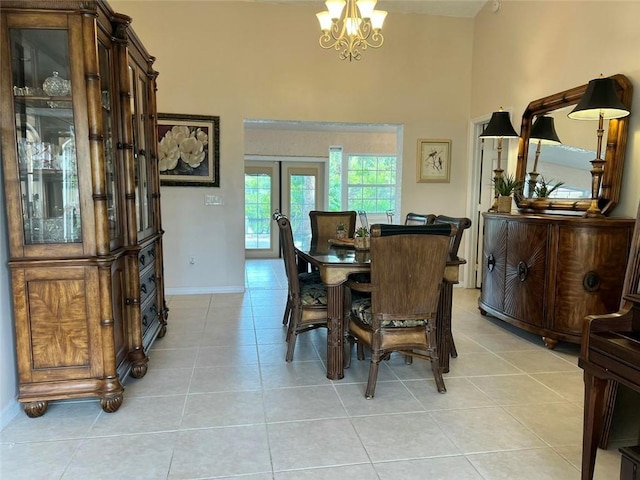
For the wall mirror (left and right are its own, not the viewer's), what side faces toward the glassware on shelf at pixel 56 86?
front

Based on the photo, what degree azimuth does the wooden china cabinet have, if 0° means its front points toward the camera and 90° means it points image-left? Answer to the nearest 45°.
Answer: approximately 270°

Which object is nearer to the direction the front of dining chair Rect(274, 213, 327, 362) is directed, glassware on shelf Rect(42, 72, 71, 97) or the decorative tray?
the decorative tray

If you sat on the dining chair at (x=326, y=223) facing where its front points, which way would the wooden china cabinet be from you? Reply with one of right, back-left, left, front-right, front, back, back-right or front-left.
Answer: front-right

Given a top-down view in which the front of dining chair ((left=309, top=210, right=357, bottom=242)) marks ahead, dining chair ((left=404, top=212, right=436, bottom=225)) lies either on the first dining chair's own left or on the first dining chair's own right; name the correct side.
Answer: on the first dining chair's own left

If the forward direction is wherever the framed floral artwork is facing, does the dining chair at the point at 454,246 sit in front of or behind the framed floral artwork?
in front

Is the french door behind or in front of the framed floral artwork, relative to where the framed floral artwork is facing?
behind

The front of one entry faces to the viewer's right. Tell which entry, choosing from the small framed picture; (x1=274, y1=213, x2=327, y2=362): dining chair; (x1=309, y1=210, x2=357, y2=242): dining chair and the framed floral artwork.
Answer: (x1=274, y1=213, x2=327, y2=362): dining chair

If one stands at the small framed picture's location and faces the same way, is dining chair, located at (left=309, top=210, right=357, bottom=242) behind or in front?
in front

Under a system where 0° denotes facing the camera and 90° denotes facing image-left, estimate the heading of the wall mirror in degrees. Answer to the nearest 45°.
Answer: approximately 45°

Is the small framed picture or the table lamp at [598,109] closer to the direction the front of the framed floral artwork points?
the table lamp

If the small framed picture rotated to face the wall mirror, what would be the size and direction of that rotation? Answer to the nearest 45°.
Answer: approximately 45° to its left

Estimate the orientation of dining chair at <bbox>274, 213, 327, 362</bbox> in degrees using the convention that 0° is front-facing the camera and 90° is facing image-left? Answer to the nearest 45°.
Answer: approximately 270°
